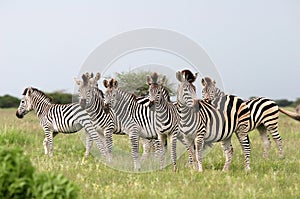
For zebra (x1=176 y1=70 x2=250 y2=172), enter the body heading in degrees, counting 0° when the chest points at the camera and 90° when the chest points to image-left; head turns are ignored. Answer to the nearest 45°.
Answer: approximately 45°

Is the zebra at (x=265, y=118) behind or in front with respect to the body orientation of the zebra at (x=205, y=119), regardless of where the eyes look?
behind

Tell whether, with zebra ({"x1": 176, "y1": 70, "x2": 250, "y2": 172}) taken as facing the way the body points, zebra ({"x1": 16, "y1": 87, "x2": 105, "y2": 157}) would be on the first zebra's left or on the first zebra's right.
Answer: on the first zebra's right

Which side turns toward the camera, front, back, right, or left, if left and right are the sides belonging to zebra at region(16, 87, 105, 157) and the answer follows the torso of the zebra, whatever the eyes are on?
left

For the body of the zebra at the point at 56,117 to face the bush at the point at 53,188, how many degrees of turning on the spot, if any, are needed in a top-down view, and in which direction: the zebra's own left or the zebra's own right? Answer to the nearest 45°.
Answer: approximately 90° to the zebra's own left

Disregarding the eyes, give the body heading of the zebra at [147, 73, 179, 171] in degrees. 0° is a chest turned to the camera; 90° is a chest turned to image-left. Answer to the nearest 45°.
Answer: approximately 45°

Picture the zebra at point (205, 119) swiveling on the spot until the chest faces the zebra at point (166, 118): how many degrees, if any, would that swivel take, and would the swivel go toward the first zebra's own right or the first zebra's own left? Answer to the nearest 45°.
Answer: approximately 45° to the first zebra's own right

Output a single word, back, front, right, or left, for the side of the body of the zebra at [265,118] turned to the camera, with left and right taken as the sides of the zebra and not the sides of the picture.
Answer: left

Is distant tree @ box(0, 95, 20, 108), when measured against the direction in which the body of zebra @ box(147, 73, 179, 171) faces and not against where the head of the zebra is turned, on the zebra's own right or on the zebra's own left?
on the zebra's own right

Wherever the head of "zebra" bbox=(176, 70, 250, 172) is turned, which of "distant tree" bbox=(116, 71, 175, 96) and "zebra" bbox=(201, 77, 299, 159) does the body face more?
the distant tree
